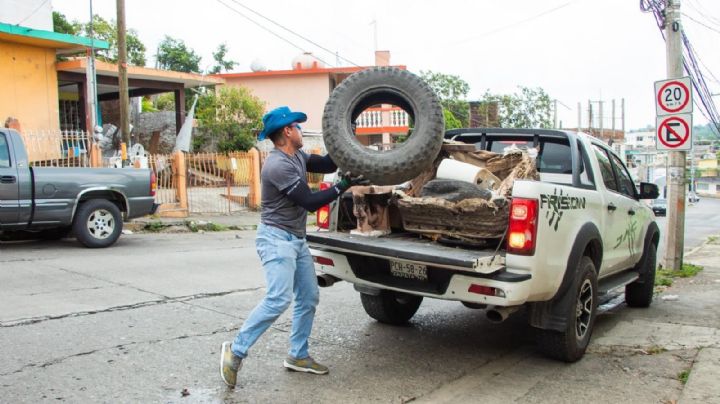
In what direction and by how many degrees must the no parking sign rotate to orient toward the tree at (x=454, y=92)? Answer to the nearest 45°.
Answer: approximately 135° to its right

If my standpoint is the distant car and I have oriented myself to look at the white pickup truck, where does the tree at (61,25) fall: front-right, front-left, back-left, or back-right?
front-right

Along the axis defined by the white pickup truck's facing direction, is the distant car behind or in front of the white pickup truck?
in front

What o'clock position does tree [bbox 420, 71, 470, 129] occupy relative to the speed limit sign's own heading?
The tree is roughly at 5 o'clock from the speed limit sign.

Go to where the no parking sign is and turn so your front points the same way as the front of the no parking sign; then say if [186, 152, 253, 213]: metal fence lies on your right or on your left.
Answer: on your right

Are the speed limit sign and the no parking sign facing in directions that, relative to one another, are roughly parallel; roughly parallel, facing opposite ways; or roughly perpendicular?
roughly parallel

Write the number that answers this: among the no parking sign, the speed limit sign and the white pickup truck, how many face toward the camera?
2

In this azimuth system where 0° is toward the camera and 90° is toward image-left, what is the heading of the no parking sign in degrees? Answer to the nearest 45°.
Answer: approximately 0°

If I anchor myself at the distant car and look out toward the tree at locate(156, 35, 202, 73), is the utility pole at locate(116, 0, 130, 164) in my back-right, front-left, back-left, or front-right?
front-left

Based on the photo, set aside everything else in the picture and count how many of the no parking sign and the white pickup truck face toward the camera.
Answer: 1

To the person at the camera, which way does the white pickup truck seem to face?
facing away from the viewer and to the right of the viewer

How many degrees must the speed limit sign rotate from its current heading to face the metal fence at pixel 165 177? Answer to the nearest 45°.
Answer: approximately 90° to its right

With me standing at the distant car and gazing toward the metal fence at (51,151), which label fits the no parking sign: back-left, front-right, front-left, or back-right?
front-left

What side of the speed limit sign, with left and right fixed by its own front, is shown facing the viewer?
front

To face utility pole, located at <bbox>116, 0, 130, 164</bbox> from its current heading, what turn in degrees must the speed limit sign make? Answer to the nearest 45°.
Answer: approximately 90° to its right

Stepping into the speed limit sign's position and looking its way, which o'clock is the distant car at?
The distant car is roughly at 6 o'clock from the speed limit sign.
